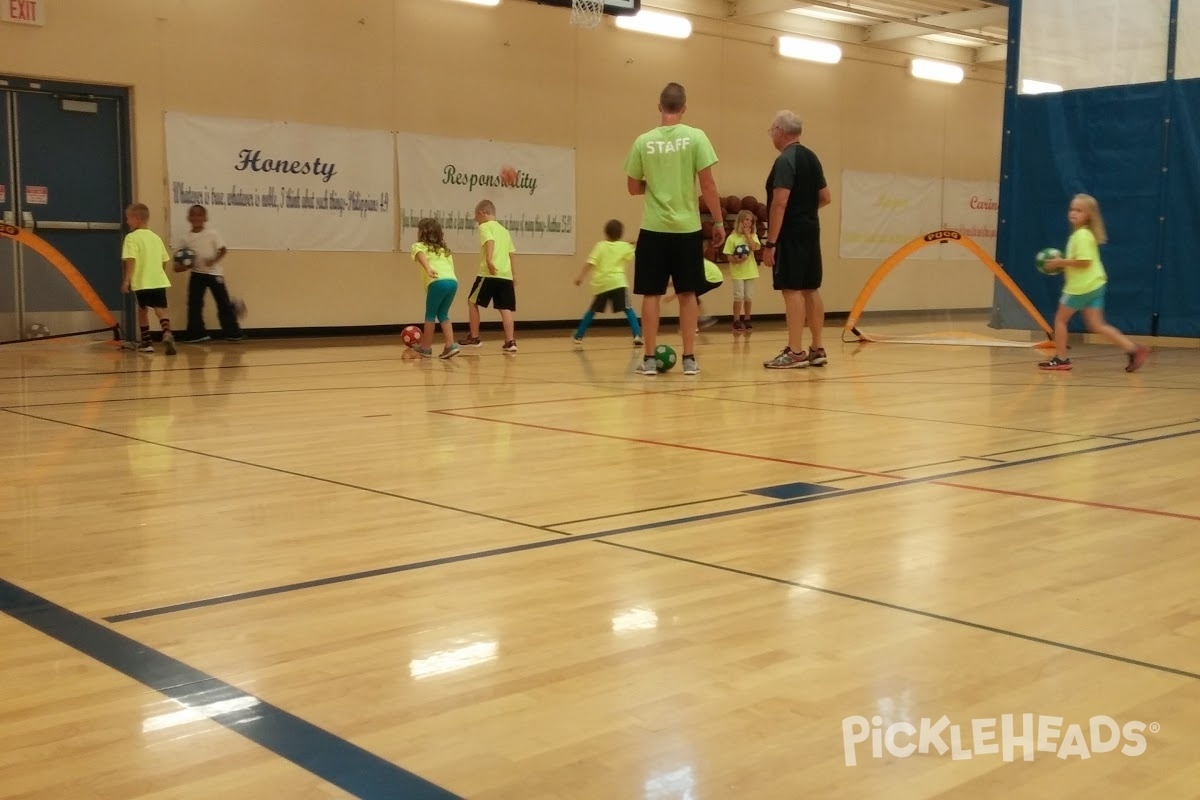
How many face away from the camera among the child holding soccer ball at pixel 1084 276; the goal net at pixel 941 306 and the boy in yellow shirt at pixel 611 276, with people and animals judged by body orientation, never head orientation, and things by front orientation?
1

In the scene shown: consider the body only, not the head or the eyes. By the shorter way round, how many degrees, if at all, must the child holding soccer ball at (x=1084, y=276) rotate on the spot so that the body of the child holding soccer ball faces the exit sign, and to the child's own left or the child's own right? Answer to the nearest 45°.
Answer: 0° — they already face it

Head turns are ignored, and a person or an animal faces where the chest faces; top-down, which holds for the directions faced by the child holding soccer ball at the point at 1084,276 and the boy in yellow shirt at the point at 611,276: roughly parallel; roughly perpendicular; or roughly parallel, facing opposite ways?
roughly perpendicular

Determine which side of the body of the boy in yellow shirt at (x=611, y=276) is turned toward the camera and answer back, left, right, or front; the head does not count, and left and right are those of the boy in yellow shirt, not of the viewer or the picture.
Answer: back

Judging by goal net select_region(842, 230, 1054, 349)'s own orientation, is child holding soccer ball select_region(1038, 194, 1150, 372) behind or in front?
in front

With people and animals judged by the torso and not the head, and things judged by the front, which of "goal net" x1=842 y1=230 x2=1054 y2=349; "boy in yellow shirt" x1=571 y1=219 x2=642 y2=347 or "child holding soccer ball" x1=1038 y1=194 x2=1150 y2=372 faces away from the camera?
the boy in yellow shirt

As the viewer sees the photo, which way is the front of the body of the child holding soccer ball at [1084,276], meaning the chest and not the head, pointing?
to the viewer's left

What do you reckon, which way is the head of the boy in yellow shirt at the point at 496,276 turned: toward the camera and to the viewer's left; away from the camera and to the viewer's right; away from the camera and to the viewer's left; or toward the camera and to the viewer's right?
away from the camera and to the viewer's left

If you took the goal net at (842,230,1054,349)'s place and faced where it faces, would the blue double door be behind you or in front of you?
in front
